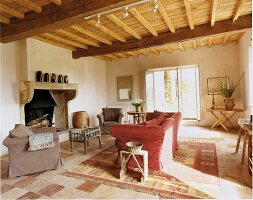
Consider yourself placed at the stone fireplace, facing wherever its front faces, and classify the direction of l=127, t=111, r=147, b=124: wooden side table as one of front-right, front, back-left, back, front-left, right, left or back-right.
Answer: front-left

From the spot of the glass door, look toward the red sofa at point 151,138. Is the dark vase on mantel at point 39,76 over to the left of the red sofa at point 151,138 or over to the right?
right

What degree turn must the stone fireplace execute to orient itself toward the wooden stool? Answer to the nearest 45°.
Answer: approximately 45° to its right

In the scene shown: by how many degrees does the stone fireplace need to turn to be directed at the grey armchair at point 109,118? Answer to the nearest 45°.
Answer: approximately 45° to its left

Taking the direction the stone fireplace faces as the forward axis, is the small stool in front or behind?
in front

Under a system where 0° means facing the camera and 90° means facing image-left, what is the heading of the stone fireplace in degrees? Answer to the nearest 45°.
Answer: approximately 315°

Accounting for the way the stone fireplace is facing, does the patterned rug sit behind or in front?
in front

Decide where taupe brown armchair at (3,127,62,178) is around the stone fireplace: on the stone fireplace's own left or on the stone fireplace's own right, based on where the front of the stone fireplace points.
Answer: on the stone fireplace's own right

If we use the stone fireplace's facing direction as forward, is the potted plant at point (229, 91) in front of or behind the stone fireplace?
in front
